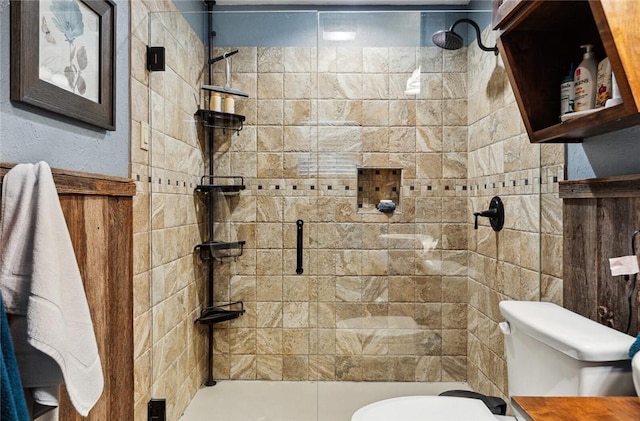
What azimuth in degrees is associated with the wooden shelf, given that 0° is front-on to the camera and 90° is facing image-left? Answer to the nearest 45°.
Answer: approximately 45°

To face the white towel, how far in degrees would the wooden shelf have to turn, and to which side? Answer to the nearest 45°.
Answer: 0° — it already faces it

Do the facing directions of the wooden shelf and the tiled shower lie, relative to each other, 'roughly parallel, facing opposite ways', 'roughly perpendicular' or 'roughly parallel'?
roughly perpendicular

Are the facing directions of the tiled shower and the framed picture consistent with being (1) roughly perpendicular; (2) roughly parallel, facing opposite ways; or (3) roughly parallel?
roughly perpendicular

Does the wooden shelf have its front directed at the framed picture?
yes

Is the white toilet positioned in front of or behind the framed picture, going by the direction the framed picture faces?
in front

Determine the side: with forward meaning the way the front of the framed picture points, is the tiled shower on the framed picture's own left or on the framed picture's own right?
on the framed picture's own left

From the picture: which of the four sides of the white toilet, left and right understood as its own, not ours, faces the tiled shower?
right

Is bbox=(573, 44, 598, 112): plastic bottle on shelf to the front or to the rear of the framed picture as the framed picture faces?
to the front

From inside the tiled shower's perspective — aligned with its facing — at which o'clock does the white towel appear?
The white towel is roughly at 1 o'clock from the tiled shower.

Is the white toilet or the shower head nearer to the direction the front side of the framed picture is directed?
the white toilet

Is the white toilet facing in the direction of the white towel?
yes
